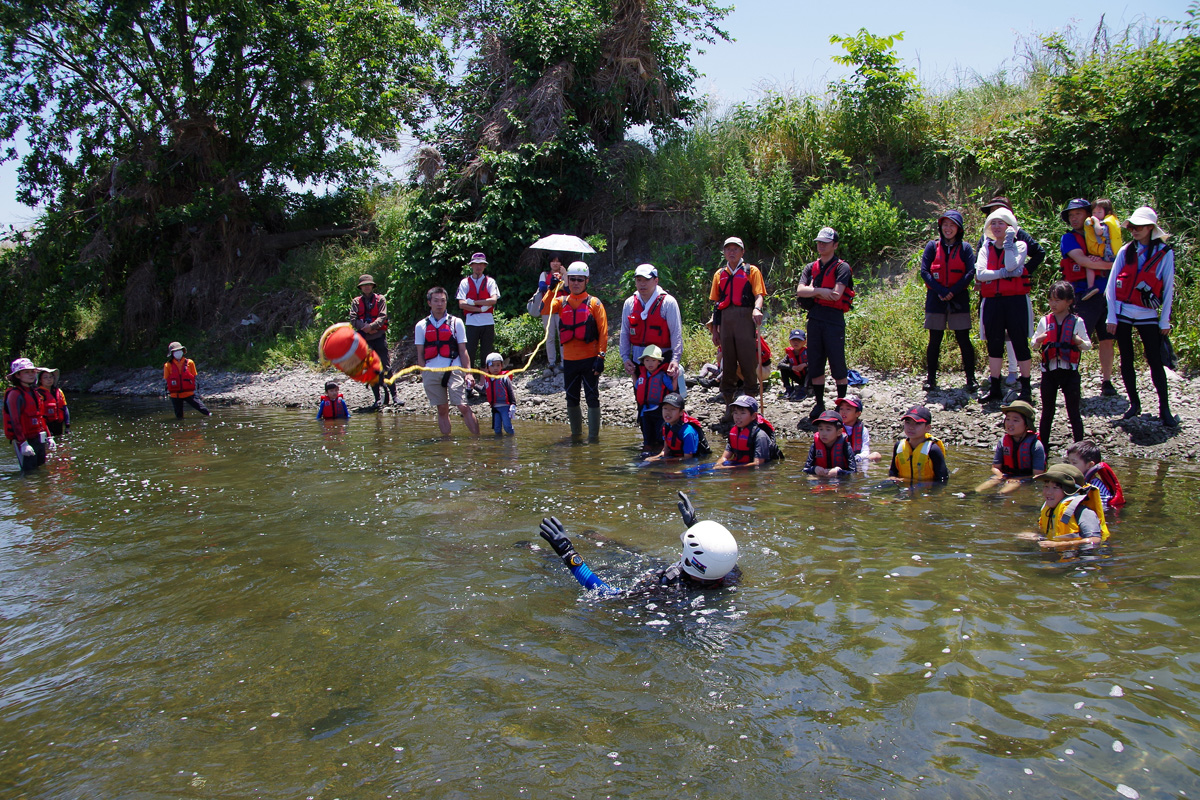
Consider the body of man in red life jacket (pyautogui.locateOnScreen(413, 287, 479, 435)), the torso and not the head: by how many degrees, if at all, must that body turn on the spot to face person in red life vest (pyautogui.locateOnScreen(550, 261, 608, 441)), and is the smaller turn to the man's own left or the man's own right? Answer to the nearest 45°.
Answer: approximately 90° to the man's own left

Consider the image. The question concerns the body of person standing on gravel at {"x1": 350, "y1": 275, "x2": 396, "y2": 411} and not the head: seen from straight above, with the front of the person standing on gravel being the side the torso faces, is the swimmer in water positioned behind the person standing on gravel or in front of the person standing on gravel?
in front

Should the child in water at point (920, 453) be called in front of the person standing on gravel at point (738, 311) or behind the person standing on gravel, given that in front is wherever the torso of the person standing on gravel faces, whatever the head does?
in front

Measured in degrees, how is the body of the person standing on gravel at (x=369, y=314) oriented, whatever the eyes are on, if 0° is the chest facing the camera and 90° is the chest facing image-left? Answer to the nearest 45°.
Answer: approximately 0°

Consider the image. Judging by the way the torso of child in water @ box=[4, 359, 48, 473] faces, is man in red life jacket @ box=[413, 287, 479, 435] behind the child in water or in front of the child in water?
in front

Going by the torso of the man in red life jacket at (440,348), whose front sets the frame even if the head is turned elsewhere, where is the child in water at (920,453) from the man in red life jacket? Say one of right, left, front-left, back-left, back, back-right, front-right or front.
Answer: front-left

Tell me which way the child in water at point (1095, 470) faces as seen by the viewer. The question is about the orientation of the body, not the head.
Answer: to the viewer's left

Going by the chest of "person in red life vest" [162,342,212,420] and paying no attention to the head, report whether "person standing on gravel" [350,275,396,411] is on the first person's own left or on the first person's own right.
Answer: on the first person's own left

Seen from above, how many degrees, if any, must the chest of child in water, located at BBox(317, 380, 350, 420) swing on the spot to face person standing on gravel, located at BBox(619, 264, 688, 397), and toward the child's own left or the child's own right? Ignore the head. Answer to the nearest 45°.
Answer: approximately 45° to the child's own left
